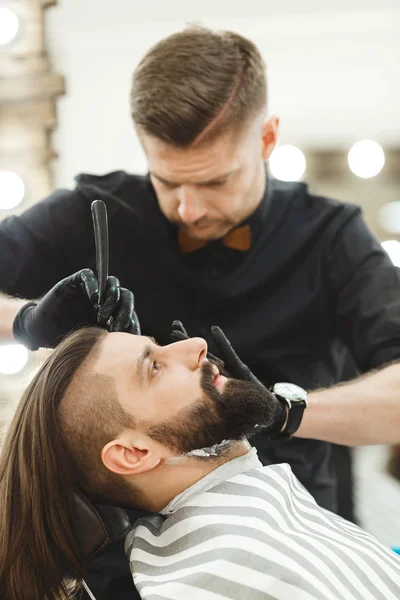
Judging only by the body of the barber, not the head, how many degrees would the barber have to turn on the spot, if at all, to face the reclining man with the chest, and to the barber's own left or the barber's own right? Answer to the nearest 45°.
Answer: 0° — they already face them

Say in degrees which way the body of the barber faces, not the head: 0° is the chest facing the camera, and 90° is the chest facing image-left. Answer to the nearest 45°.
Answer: approximately 0°

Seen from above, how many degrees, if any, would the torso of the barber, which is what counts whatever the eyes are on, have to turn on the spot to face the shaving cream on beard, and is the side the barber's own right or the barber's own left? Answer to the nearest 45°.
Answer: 0° — they already face it
